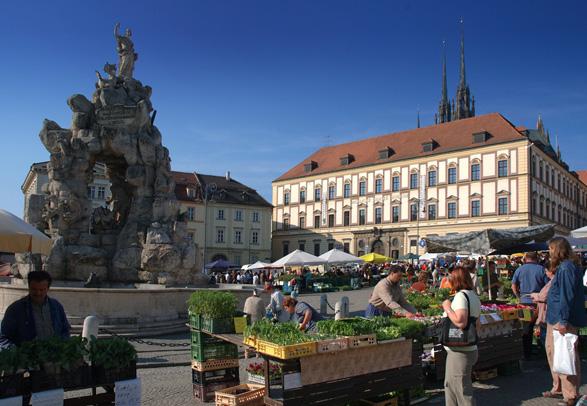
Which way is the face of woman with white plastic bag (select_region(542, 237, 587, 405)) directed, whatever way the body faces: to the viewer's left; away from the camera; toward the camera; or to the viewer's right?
to the viewer's left

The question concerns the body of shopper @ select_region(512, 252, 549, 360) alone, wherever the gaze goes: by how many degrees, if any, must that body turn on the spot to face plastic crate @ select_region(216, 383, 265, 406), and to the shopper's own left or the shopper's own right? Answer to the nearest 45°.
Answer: approximately 135° to the shopper's own left

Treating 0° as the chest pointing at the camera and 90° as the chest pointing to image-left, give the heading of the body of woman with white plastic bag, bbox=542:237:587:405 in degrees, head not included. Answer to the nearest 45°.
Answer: approximately 90°

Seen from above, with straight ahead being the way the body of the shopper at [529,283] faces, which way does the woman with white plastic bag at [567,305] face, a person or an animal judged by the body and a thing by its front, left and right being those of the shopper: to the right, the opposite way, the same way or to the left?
to the left

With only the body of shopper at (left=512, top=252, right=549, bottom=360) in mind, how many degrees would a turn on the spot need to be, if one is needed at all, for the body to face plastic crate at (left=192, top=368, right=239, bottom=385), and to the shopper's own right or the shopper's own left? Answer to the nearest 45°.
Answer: approximately 135° to the shopper's own left

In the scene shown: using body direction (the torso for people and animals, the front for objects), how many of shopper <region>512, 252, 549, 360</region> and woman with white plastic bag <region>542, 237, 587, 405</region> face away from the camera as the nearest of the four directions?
1

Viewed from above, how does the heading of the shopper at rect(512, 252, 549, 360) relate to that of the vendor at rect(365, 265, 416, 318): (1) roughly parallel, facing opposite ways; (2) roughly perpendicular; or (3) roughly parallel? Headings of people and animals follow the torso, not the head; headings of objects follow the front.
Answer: roughly perpendicular

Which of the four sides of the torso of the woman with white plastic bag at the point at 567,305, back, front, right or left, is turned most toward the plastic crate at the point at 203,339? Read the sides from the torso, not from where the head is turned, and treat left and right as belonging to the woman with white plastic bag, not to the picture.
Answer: front

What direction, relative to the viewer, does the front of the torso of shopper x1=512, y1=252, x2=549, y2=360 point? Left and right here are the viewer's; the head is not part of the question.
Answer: facing away from the viewer
